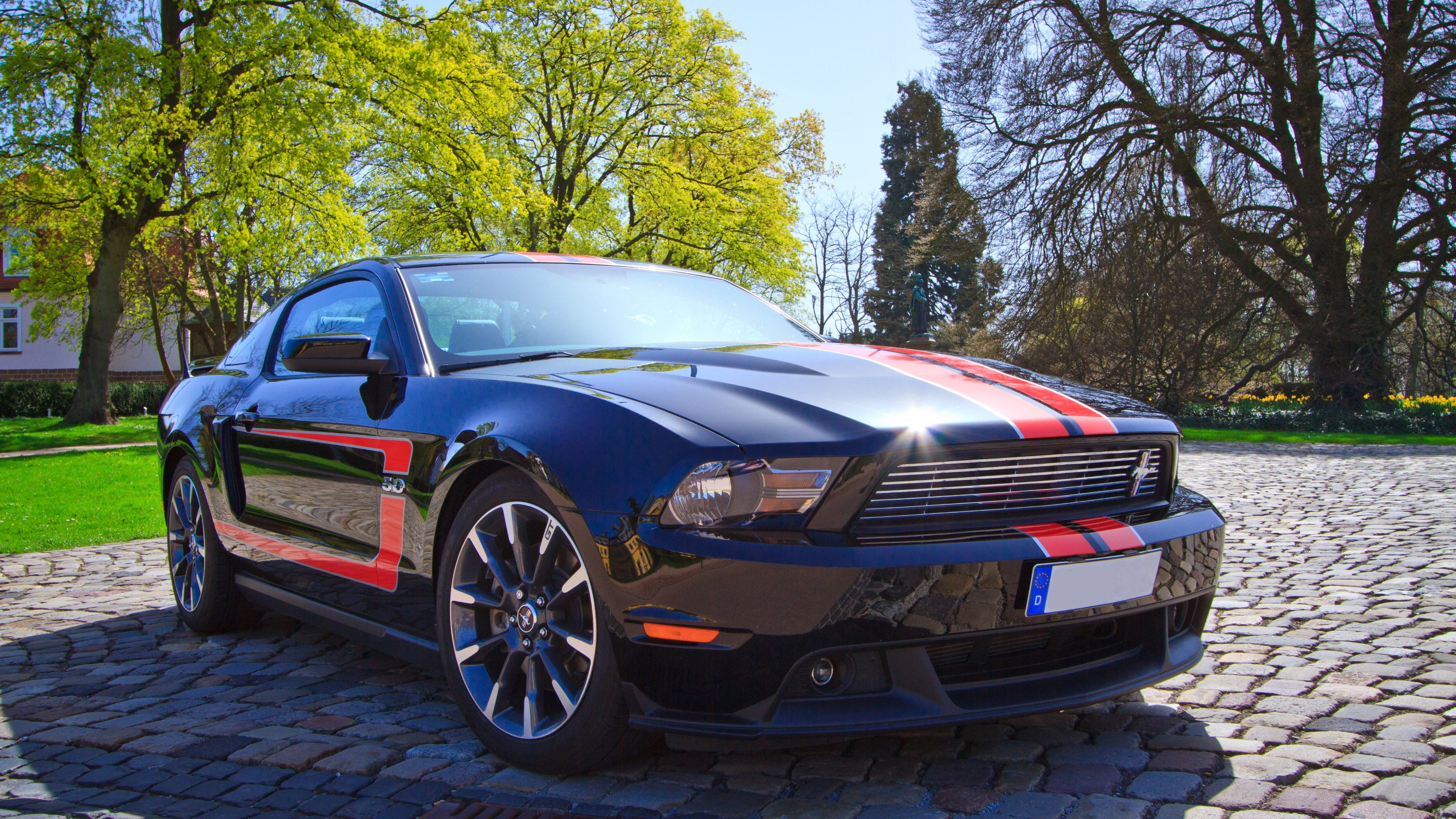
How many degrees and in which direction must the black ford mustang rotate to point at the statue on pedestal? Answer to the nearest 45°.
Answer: approximately 135° to its left

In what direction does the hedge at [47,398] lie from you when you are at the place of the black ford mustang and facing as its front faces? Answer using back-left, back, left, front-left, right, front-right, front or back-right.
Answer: back

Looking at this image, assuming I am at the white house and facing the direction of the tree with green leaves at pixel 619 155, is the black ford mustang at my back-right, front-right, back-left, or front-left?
front-right

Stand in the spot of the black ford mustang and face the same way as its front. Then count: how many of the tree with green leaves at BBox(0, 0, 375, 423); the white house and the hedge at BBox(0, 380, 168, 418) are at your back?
3

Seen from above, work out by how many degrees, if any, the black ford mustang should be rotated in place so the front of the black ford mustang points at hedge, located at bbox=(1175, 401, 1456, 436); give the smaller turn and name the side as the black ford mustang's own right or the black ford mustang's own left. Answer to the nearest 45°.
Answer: approximately 90° to the black ford mustang's own left

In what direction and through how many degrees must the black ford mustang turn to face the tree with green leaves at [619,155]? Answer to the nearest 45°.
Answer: approximately 135° to its left

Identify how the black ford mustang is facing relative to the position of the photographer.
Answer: facing the viewer and to the right of the viewer

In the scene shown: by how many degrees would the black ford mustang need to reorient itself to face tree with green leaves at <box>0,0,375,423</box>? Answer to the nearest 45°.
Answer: approximately 180°

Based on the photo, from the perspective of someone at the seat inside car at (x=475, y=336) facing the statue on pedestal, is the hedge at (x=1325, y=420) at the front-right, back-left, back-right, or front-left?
front-right
